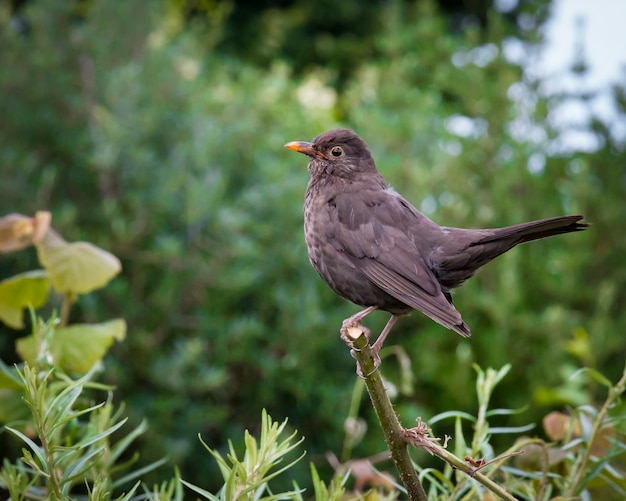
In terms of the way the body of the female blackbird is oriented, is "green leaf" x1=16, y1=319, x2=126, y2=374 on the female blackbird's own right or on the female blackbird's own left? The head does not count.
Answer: on the female blackbird's own left

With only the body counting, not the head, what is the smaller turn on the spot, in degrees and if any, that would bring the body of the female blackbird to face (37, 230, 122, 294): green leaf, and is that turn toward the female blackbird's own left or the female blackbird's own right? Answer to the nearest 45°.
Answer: approximately 45° to the female blackbird's own left

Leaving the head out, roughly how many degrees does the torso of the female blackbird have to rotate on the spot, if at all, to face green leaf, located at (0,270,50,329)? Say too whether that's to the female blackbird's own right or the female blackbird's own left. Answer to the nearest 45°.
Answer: approximately 45° to the female blackbird's own left

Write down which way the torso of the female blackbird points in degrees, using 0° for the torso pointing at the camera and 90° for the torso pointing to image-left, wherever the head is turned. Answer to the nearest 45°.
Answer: approximately 90°
